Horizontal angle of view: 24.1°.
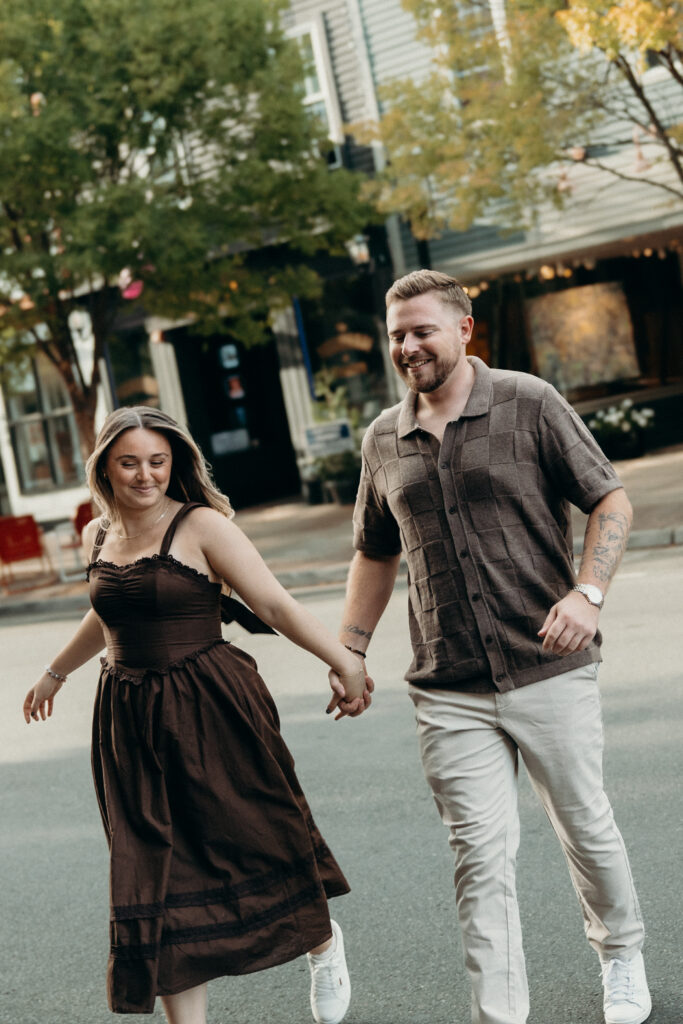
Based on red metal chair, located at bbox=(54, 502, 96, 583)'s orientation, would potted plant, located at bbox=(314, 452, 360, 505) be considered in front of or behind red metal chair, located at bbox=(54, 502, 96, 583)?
behind

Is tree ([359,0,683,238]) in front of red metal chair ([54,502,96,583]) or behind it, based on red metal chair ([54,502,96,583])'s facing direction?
behind

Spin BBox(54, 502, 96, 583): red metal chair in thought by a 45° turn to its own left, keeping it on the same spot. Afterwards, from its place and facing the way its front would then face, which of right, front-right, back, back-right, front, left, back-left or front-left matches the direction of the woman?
front-left

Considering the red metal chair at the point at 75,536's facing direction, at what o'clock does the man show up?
The man is roughly at 9 o'clock from the red metal chair.

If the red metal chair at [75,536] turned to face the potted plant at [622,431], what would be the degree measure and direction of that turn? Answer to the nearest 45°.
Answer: approximately 180°
